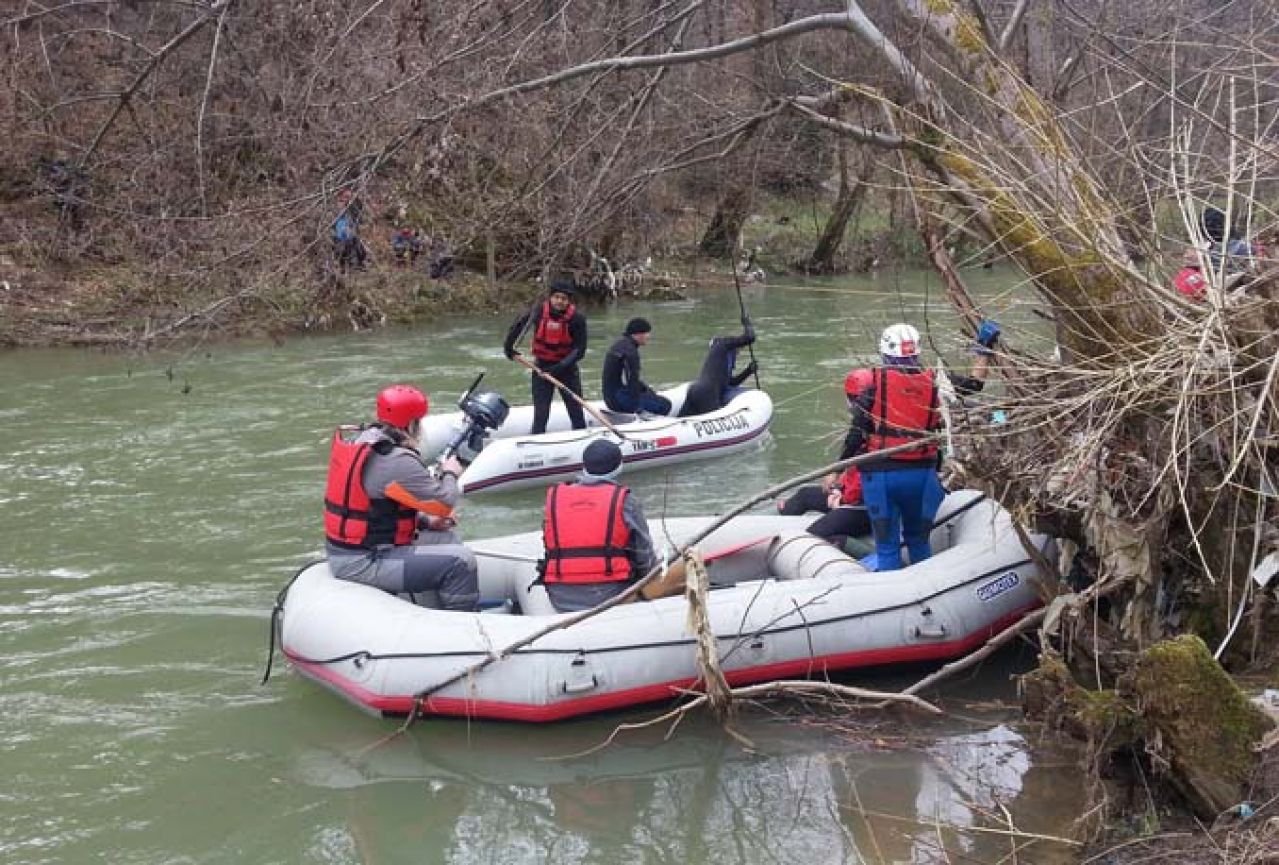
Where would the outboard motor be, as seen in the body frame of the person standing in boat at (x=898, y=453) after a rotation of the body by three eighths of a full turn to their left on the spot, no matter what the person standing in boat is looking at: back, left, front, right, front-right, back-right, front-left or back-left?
right

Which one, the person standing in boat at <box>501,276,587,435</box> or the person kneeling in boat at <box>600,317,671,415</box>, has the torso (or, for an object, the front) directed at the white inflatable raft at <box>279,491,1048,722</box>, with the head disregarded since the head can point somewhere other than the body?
the person standing in boat

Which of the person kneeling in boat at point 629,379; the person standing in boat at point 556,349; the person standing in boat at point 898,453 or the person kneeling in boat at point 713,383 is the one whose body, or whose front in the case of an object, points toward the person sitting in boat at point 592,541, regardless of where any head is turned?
the person standing in boat at point 556,349

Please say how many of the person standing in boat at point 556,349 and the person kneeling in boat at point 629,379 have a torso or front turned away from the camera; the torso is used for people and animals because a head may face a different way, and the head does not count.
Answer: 0

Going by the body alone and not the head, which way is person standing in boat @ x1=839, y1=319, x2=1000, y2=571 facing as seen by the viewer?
away from the camera

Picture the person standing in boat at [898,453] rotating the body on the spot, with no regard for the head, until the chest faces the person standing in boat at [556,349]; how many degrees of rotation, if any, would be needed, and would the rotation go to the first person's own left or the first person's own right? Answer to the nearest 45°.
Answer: approximately 45° to the first person's own left

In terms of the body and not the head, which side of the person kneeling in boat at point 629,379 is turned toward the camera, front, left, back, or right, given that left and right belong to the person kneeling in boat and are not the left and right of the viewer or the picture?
right

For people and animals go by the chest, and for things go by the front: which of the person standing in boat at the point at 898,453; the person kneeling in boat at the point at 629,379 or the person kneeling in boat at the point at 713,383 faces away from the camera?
the person standing in boat

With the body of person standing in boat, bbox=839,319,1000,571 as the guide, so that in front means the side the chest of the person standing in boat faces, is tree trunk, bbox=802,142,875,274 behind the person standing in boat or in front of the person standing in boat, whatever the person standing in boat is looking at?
in front

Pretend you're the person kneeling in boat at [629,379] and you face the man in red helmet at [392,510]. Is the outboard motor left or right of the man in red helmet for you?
right

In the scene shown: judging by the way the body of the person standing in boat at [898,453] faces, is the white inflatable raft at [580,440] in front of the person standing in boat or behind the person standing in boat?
in front

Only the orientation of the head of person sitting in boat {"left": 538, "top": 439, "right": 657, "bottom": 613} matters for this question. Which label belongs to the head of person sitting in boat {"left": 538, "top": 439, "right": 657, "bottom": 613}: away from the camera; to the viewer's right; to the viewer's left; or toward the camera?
away from the camera

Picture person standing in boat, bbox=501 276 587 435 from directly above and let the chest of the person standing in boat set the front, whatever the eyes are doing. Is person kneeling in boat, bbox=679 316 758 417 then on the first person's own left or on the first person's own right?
on the first person's own left

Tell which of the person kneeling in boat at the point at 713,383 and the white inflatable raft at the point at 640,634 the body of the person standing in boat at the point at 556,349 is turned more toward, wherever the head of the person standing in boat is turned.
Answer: the white inflatable raft
